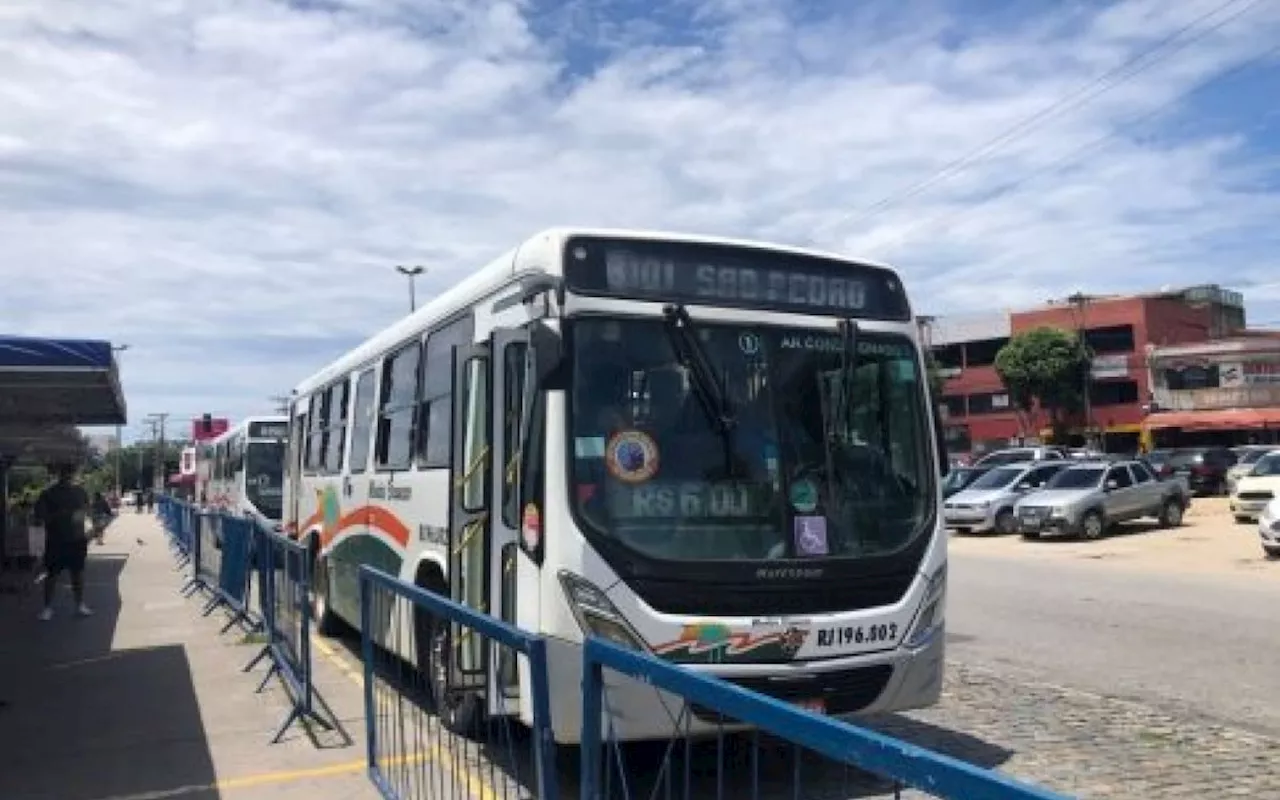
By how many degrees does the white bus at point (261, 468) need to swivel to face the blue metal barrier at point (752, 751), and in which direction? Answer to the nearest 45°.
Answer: approximately 45° to its right

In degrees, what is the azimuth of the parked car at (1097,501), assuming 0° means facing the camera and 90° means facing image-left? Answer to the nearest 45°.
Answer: approximately 45°

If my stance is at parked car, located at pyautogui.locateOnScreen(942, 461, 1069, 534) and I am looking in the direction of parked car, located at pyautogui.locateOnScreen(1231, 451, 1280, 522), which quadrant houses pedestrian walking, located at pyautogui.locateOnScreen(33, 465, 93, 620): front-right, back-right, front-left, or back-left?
back-right

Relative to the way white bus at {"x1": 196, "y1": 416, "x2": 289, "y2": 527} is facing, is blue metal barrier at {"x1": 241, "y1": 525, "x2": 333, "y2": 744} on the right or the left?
on its right

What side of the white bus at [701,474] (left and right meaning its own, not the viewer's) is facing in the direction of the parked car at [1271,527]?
left

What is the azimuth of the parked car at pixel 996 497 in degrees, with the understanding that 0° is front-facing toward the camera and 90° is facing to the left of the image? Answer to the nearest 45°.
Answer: approximately 45°

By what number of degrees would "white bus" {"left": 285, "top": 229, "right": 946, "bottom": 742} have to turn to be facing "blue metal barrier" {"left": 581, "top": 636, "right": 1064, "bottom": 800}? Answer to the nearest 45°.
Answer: approximately 45° to its right
